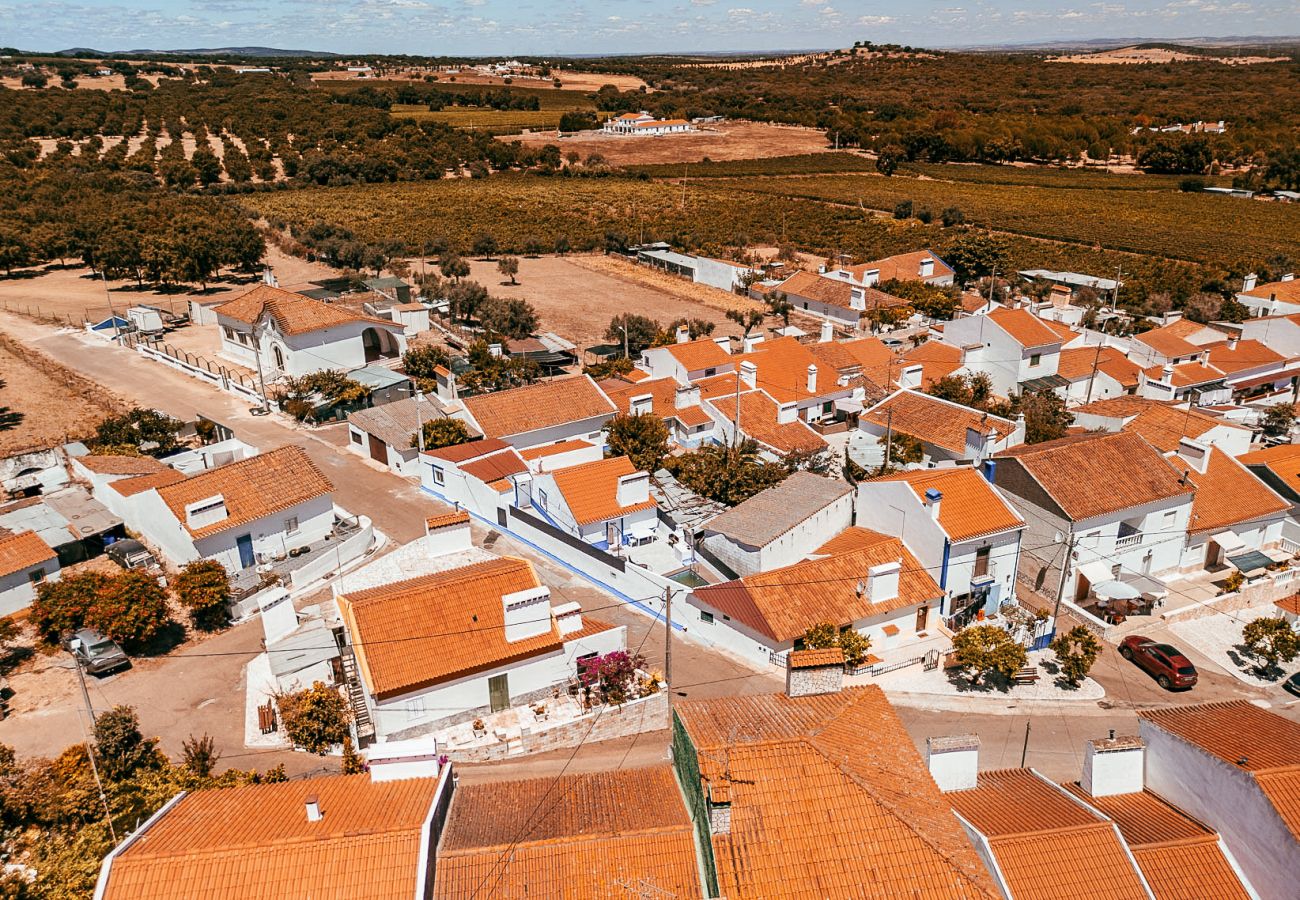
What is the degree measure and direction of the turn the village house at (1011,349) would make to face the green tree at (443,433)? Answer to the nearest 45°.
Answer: approximately 90° to its right

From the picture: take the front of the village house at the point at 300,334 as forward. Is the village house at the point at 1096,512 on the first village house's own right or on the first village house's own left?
on the first village house's own left

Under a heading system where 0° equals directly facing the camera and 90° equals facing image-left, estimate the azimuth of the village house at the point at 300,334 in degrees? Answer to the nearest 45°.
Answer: approximately 45°

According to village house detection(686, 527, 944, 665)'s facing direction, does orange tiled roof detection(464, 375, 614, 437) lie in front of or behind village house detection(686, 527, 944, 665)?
behind

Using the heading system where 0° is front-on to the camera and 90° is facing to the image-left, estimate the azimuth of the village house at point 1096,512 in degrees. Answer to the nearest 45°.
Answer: approximately 315°

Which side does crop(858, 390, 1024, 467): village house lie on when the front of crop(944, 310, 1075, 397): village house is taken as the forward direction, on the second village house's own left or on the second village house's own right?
on the second village house's own right

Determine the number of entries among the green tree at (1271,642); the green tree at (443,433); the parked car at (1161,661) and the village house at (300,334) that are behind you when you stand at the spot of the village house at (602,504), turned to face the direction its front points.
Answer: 2

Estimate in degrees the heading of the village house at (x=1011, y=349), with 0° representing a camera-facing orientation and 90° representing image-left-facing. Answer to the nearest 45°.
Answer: approximately 315°

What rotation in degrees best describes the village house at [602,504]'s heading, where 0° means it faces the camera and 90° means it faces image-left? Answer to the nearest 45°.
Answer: approximately 315°

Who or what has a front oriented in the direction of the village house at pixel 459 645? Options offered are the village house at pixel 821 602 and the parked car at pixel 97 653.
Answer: the parked car

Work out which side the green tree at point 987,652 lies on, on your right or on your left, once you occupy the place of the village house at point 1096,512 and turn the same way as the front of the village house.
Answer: on your right

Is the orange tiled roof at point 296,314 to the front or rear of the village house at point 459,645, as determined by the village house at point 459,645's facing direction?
to the rear
